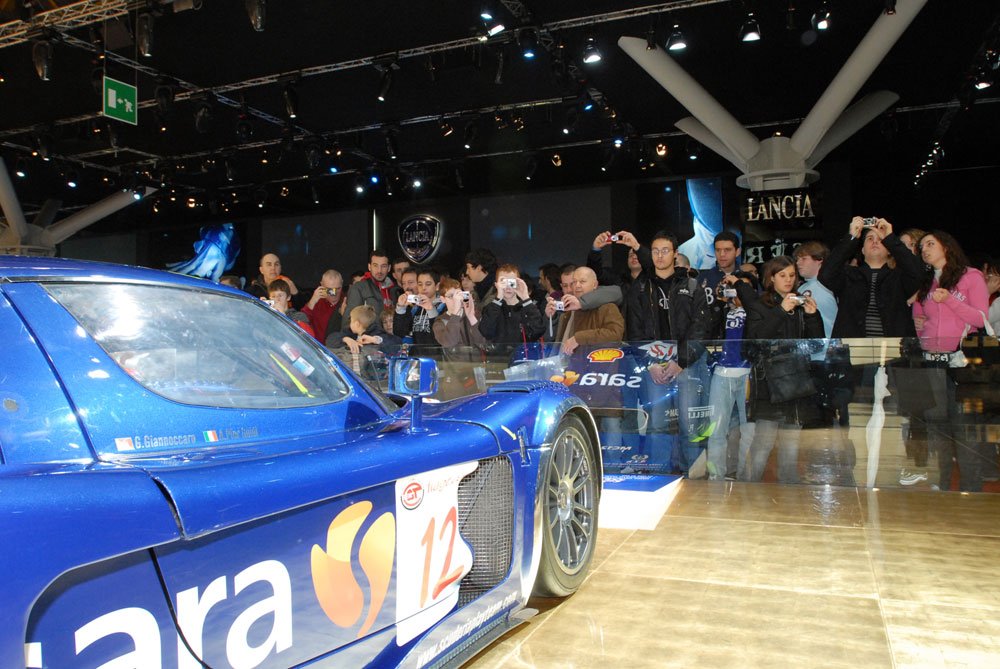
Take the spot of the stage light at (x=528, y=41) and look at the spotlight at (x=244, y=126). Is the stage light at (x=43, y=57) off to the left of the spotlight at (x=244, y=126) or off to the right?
left

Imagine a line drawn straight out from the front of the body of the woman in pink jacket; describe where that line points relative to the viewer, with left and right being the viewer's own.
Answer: facing the viewer and to the left of the viewer

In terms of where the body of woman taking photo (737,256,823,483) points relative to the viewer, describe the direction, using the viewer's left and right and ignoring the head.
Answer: facing the viewer and to the right of the viewer

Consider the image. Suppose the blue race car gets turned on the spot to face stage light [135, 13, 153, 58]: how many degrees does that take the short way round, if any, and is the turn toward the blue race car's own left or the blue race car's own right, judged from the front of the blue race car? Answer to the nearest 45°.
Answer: approximately 45° to the blue race car's own left

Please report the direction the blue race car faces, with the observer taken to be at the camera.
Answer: facing away from the viewer and to the right of the viewer

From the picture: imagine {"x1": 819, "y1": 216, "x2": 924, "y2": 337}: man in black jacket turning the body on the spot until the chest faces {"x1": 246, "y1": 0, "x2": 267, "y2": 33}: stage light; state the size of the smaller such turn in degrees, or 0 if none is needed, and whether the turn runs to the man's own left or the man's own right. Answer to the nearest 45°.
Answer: approximately 90° to the man's own right

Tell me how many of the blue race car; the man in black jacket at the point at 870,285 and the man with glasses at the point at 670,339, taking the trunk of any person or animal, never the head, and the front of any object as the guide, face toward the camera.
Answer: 2

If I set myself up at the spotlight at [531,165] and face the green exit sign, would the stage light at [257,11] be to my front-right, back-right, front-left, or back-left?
front-left

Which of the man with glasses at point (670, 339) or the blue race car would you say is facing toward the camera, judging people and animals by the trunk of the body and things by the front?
the man with glasses

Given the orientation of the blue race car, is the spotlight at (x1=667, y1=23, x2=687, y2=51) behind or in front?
in front

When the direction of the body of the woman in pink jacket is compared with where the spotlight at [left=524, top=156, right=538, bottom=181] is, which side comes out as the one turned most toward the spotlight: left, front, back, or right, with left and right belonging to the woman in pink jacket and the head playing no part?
right

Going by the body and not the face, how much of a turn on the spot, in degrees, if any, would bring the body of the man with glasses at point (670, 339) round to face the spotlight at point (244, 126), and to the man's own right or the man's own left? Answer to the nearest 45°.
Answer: approximately 135° to the man's own right

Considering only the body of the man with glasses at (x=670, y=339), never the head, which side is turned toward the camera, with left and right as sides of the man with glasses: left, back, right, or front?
front

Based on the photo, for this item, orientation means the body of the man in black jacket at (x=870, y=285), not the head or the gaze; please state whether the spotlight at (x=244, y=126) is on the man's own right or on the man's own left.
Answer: on the man's own right

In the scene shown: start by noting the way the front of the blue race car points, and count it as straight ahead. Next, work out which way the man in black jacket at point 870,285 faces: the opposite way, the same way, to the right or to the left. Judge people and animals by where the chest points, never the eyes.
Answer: the opposite way

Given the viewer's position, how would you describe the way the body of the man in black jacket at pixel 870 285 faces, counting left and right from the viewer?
facing the viewer

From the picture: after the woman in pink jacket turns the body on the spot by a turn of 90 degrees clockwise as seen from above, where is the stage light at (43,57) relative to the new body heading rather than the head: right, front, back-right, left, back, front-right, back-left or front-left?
front-left

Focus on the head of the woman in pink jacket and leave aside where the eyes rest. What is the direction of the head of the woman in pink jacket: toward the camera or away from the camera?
toward the camera
